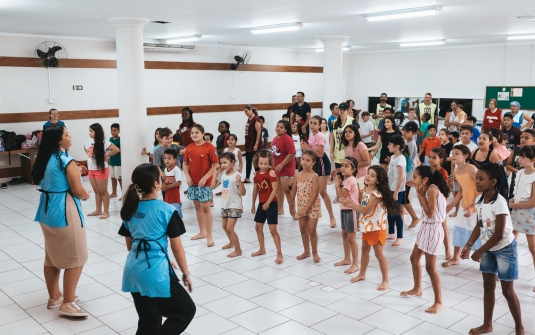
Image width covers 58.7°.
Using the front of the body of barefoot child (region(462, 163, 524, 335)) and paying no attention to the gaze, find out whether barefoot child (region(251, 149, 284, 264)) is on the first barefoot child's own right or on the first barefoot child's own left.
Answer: on the first barefoot child's own right

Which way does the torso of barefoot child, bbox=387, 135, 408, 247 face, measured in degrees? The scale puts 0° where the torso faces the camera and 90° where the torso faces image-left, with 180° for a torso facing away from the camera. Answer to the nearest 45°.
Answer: approximately 45°

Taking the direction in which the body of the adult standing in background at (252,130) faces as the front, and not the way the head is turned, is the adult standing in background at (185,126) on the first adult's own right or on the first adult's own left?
on the first adult's own right

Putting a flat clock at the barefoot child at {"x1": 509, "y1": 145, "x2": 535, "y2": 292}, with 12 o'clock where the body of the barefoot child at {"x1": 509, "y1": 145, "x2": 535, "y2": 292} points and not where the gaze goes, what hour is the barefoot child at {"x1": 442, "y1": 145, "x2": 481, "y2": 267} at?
the barefoot child at {"x1": 442, "y1": 145, "x2": 481, "y2": 267} is roughly at 2 o'clock from the barefoot child at {"x1": 509, "y1": 145, "x2": 535, "y2": 292}.

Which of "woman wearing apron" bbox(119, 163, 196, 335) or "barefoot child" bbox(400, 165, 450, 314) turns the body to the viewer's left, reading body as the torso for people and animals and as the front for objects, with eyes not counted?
the barefoot child

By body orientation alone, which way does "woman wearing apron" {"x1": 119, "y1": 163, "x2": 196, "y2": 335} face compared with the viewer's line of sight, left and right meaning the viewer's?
facing away from the viewer and to the right of the viewer

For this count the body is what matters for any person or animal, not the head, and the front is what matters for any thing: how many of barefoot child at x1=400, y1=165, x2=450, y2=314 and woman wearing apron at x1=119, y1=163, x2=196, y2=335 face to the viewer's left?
1

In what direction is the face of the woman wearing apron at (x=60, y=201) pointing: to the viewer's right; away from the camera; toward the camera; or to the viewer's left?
to the viewer's right

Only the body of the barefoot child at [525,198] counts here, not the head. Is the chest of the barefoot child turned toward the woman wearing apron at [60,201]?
yes

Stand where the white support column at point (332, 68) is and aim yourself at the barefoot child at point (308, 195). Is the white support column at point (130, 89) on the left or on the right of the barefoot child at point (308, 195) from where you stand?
right

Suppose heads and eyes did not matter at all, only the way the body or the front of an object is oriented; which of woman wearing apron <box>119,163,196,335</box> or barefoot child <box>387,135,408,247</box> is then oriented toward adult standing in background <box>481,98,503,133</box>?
the woman wearing apron

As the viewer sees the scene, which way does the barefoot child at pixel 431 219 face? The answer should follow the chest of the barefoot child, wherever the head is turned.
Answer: to the viewer's left

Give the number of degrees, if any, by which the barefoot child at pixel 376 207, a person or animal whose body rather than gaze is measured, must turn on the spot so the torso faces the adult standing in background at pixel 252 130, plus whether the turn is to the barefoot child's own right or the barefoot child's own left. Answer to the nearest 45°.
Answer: approximately 90° to the barefoot child's own right

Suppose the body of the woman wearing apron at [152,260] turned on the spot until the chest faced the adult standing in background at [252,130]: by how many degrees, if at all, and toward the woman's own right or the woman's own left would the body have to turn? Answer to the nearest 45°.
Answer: approximately 45° to the woman's own left

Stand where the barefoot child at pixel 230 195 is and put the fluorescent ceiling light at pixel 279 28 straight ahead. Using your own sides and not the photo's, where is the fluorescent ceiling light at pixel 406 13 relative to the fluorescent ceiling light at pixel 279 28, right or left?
right
